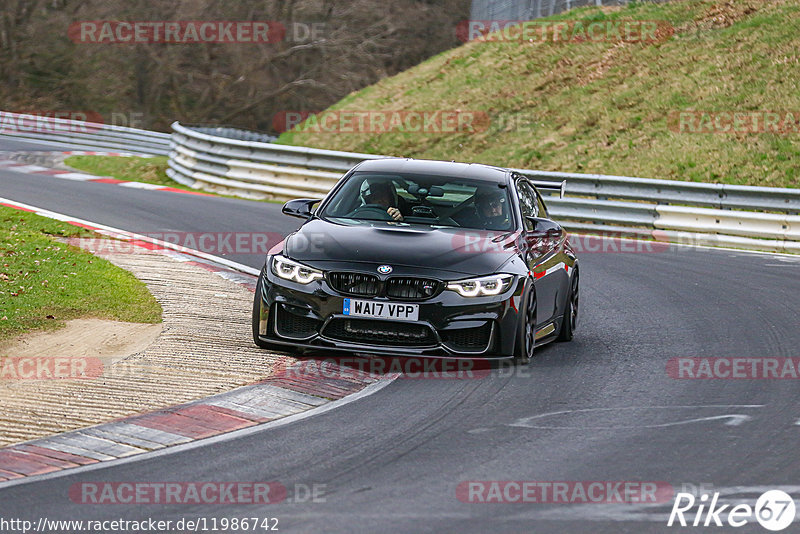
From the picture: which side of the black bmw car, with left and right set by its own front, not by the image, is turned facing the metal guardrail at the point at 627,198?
back

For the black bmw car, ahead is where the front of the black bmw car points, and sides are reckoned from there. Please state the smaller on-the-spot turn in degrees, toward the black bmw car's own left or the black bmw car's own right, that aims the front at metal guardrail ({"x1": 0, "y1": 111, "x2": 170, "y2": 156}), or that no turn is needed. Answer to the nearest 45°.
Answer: approximately 180°

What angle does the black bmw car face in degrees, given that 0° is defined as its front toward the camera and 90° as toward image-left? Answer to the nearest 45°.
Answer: approximately 0°
